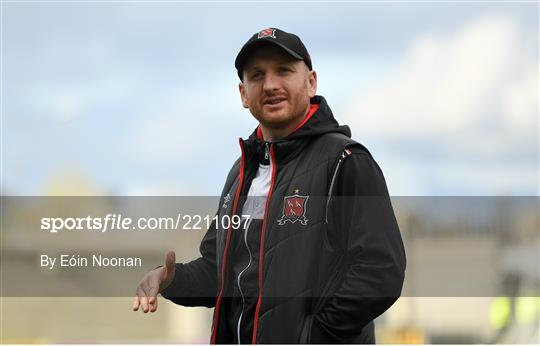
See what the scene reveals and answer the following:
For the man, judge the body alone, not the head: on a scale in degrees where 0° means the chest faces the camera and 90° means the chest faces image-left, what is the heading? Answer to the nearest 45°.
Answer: approximately 45°

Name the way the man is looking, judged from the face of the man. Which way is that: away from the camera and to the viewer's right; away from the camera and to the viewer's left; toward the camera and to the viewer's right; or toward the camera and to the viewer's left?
toward the camera and to the viewer's left
